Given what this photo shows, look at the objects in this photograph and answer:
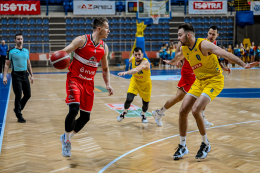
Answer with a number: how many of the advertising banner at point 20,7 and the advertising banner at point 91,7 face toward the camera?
2

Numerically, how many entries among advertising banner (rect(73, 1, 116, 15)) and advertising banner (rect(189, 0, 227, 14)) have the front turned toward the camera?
2

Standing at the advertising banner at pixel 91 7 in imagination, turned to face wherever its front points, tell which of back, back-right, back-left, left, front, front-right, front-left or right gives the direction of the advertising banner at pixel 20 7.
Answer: right

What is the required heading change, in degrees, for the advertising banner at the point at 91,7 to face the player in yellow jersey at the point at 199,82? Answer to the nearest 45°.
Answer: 0° — it already faces them

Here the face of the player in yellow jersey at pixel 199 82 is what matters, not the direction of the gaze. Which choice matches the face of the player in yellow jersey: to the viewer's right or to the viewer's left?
to the viewer's left

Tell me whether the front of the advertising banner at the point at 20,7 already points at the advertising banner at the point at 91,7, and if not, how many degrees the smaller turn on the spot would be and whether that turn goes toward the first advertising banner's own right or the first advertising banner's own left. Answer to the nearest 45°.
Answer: approximately 90° to the first advertising banner's own left

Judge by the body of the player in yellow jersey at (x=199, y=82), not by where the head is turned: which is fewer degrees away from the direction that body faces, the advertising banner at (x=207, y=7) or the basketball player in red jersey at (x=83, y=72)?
the basketball player in red jersey

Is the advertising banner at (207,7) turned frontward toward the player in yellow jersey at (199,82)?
yes

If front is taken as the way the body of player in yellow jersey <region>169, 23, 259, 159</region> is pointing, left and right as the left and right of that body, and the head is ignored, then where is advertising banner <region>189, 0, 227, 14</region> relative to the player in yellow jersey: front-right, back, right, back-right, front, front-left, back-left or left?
back-right

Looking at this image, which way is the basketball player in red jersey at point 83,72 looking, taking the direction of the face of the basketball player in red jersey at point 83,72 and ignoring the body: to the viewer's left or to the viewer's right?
to the viewer's right

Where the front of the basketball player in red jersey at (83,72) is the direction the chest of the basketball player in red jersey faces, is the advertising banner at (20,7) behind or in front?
behind

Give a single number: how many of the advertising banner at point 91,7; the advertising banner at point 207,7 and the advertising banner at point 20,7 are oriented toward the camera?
3
